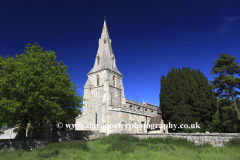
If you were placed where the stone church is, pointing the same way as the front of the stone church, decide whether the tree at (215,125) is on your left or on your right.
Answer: on your left

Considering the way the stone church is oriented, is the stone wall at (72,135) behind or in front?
in front

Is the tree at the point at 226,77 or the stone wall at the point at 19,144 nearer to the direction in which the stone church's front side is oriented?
the stone wall

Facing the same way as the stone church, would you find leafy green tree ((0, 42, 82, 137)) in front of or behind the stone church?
in front

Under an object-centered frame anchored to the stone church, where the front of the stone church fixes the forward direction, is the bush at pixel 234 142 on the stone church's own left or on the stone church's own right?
on the stone church's own left

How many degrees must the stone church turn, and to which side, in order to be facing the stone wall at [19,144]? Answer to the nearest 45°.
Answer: approximately 45° to its left

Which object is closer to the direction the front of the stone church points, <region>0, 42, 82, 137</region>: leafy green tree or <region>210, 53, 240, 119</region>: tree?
the leafy green tree

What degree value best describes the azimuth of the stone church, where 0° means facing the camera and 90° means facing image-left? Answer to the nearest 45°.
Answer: approximately 45°

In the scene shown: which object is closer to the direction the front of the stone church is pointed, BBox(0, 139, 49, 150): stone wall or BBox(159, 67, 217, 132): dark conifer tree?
the stone wall
